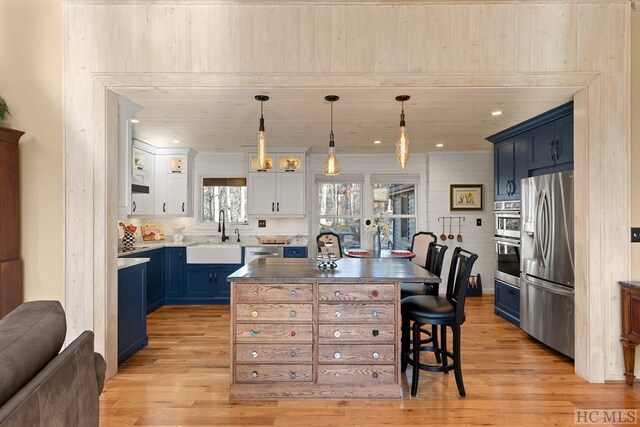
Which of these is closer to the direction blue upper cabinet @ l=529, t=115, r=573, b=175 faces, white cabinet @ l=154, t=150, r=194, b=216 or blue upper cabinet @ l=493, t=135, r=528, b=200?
the white cabinet

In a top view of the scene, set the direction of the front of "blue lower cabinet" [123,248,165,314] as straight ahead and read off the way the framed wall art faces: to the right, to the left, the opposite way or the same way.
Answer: to the right

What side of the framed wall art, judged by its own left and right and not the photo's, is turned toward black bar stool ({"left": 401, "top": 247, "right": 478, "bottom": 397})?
front

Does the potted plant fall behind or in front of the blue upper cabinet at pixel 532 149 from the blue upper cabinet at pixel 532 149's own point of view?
in front

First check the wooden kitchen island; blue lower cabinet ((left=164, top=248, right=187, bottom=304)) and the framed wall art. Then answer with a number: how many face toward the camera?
3

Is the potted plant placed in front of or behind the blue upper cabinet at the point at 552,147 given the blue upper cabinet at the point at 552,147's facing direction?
in front

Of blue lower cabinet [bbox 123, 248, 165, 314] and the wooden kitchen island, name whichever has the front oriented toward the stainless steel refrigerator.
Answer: the blue lower cabinet

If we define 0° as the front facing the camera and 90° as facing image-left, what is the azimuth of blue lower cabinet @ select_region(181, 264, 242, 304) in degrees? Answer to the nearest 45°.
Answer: approximately 0°

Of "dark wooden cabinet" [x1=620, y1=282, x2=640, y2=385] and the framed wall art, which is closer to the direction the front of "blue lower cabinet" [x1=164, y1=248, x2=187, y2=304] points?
the dark wooden cabinet

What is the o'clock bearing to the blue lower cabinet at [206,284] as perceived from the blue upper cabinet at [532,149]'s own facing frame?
The blue lower cabinet is roughly at 1 o'clock from the blue upper cabinet.

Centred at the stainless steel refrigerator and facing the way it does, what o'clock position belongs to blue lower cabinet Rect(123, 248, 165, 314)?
The blue lower cabinet is roughly at 1 o'clock from the stainless steel refrigerator.

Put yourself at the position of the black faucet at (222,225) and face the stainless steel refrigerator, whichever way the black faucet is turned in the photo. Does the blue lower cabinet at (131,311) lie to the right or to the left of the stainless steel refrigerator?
right

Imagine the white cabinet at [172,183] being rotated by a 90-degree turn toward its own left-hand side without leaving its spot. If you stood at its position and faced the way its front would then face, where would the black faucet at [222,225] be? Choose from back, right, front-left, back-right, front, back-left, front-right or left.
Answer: front

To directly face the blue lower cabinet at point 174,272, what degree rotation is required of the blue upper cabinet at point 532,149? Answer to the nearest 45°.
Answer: approximately 45° to its right
